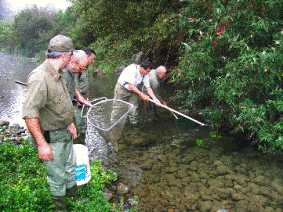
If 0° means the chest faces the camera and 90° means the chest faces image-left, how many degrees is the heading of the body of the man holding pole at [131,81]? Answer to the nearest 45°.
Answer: approximately 315°

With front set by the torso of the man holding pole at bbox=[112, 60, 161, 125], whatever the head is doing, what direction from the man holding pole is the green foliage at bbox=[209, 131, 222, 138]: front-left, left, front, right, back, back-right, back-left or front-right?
front-left

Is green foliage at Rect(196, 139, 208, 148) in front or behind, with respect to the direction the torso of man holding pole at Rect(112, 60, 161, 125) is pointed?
in front

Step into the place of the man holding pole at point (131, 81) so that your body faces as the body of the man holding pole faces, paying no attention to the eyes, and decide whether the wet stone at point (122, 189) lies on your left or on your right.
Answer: on your right

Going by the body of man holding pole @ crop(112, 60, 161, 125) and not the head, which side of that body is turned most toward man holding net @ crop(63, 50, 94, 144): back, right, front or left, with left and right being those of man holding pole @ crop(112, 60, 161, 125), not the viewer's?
right

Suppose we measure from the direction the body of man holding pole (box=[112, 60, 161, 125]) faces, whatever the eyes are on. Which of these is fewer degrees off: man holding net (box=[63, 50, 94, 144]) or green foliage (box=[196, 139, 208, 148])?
the green foliage
